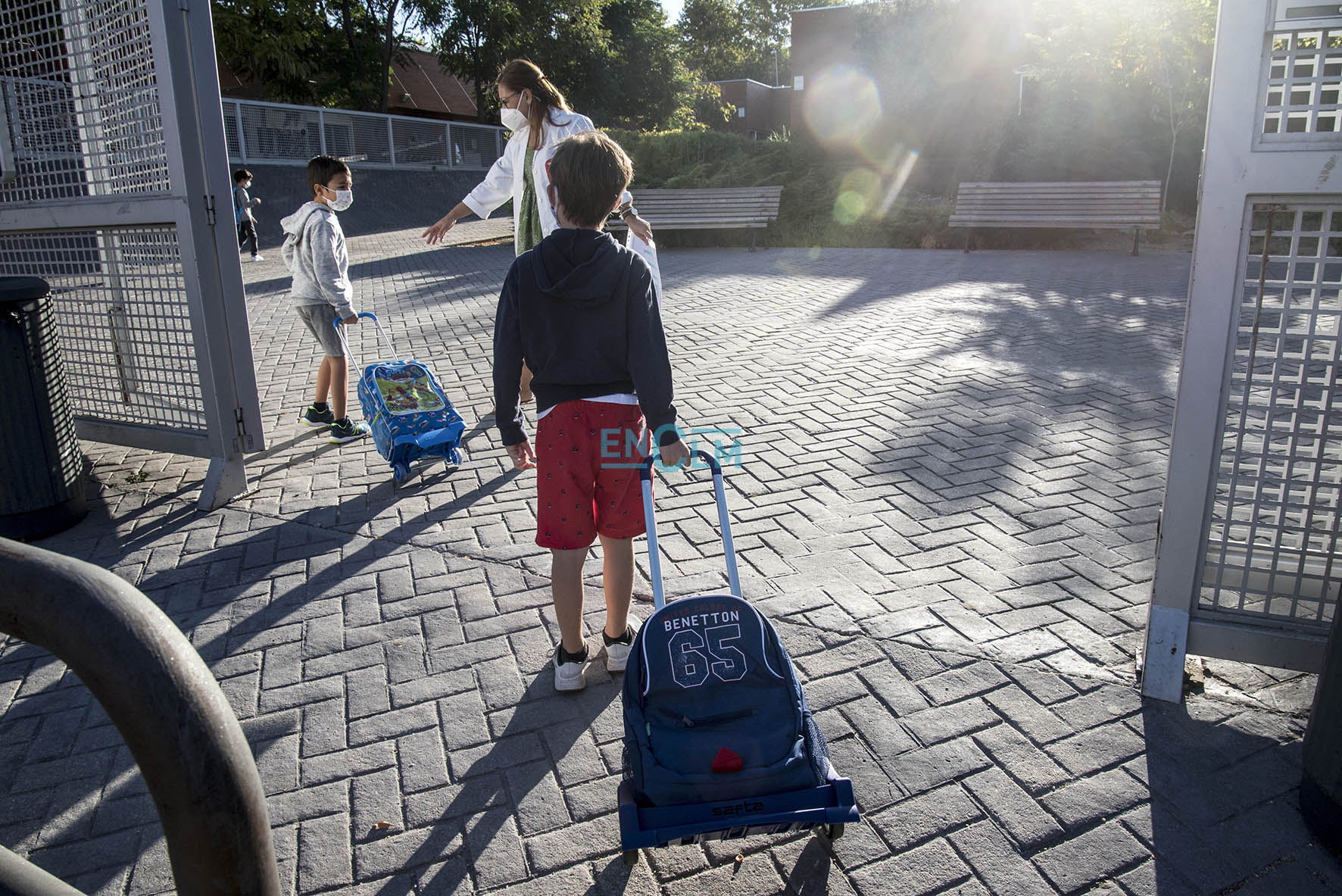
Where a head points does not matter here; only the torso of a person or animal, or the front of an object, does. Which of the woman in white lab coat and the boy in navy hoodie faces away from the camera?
the boy in navy hoodie

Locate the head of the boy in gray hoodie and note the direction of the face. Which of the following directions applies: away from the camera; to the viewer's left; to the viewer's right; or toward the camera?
to the viewer's right

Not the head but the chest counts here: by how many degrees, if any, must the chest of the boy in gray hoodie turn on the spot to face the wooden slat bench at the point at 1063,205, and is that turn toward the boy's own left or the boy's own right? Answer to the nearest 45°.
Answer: approximately 45° to the boy's own left

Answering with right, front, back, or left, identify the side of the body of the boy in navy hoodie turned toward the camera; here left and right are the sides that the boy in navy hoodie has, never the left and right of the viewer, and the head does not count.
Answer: back

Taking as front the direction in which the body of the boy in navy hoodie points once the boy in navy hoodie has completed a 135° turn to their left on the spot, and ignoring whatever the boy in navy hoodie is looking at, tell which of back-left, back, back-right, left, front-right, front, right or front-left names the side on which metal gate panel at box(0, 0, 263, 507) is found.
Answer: right

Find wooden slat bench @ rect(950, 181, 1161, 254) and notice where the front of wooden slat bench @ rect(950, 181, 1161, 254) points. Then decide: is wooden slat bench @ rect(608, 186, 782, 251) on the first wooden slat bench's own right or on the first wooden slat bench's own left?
on the first wooden slat bench's own right

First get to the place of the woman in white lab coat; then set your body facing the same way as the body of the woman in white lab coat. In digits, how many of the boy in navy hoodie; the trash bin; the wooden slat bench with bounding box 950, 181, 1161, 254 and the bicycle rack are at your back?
1

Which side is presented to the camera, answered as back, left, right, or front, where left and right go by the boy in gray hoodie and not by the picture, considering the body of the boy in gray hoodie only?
right

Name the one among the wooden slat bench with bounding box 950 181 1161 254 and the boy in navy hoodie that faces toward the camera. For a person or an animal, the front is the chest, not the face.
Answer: the wooden slat bench

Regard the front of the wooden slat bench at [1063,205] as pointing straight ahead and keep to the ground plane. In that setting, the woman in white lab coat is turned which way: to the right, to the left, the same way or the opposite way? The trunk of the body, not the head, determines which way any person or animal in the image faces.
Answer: the same way

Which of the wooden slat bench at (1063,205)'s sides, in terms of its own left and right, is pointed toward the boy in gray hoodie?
front

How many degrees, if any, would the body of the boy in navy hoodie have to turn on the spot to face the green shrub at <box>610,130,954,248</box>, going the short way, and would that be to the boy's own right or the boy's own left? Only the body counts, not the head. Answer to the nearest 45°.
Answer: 0° — they already face it

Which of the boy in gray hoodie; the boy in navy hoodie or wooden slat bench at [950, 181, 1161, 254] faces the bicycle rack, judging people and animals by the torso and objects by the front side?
the wooden slat bench

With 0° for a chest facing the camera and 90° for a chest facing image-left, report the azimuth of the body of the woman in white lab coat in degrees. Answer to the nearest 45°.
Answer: approximately 45°

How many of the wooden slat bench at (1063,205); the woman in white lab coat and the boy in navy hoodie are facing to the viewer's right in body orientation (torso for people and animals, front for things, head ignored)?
0

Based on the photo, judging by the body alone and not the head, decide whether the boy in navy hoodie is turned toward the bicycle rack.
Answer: no

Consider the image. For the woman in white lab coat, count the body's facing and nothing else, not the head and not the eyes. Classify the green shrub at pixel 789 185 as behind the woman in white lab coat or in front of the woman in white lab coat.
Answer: behind

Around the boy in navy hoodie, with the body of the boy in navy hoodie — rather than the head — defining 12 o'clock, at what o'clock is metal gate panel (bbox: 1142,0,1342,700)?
The metal gate panel is roughly at 3 o'clock from the boy in navy hoodie.

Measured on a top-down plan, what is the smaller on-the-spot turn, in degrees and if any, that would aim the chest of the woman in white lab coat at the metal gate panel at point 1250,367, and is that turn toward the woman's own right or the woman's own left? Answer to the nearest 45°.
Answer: approximately 90° to the woman's own left

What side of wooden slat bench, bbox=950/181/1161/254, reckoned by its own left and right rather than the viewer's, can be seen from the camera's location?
front

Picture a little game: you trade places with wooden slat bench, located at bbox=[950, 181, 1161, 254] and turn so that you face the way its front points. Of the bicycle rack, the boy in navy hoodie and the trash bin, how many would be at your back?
0

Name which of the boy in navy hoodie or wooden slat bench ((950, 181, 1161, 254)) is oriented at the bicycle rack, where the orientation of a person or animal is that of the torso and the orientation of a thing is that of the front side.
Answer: the wooden slat bench

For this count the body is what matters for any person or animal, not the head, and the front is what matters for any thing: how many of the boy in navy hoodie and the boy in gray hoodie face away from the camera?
1
